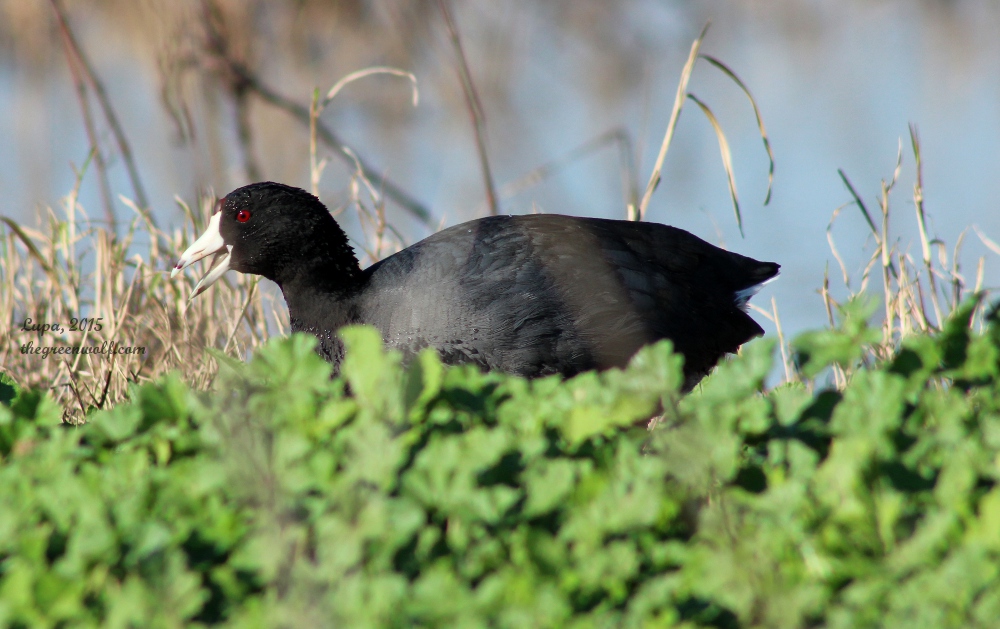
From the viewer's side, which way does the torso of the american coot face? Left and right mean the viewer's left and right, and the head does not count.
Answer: facing to the left of the viewer

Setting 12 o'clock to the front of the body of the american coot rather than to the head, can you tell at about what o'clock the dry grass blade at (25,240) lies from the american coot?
The dry grass blade is roughly at 12 o'clock from the american coot.

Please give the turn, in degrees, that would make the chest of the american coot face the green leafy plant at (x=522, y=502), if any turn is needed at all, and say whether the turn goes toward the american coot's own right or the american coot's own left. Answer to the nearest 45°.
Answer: approximately 90° to the american coot's own left
